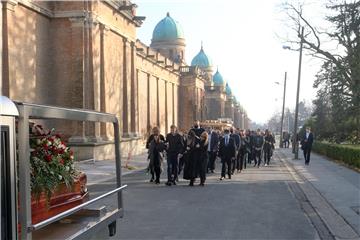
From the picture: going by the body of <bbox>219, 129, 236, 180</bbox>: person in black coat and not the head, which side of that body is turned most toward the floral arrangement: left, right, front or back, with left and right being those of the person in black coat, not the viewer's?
front

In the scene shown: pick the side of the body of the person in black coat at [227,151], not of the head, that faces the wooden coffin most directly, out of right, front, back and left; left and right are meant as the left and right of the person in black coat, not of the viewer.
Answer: front

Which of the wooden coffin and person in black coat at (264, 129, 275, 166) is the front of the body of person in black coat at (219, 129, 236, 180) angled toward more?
the wooden coffin

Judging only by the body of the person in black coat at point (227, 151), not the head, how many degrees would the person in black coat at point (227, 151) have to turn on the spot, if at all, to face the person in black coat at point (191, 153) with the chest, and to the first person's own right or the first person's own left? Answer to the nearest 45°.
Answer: approximately 45° to the first person's own right

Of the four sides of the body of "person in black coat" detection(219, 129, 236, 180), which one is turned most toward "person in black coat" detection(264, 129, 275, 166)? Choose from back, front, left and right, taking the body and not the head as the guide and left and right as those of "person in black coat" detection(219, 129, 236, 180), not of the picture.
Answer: back

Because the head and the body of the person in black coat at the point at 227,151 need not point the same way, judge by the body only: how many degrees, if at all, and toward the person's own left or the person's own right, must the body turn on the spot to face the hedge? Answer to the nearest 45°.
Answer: approximately 135° to the person's own left

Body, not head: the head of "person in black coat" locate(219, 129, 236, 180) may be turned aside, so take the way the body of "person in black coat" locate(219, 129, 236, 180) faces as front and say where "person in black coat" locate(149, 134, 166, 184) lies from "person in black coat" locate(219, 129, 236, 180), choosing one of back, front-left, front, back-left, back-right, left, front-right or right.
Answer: front-right

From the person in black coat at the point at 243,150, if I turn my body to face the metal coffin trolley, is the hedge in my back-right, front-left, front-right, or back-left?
back-left

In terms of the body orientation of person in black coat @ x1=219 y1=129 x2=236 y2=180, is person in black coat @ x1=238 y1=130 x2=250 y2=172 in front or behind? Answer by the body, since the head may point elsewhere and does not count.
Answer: behind

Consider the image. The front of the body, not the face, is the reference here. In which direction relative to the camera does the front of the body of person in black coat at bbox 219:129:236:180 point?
toward the camera

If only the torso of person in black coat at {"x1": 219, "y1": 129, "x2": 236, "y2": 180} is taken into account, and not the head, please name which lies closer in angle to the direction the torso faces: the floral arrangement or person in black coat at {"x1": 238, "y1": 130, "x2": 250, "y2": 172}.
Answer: the floral arrangement

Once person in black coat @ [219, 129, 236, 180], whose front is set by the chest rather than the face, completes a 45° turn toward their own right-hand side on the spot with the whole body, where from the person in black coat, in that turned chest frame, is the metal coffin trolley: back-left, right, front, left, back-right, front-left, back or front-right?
front-left
